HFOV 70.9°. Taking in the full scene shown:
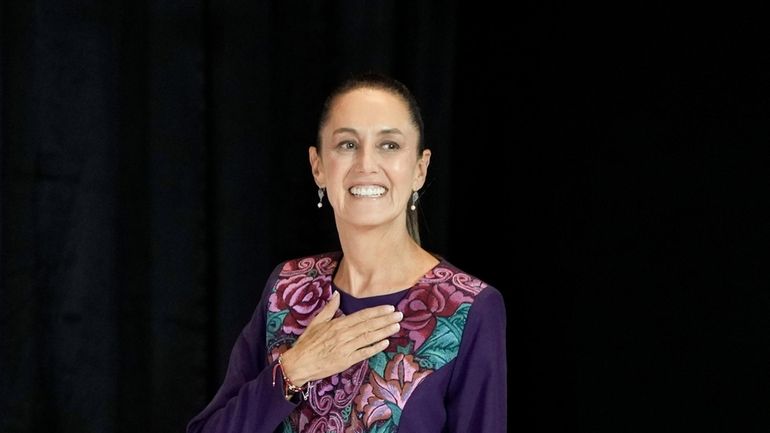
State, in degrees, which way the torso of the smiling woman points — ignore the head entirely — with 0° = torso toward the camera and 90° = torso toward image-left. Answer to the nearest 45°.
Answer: approximately 0°
